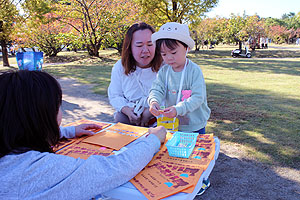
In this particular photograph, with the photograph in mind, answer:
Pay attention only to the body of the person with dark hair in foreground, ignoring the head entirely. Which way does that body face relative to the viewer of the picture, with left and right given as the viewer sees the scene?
facing away from the viewer and to the right of the viewer

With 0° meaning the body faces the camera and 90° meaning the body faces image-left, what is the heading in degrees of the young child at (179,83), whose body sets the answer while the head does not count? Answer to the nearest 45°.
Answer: approximately 45°

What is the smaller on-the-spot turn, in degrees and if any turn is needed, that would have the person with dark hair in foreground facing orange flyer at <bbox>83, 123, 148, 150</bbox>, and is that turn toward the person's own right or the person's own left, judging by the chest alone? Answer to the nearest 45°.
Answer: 0° — they already face it

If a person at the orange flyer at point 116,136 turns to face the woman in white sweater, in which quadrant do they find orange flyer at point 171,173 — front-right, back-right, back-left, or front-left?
back-right

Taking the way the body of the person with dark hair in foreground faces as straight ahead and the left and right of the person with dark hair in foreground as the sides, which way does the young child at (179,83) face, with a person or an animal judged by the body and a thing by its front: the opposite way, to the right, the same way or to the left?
the opposite way

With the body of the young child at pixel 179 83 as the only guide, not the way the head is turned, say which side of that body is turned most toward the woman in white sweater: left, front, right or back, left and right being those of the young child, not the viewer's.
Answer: right
